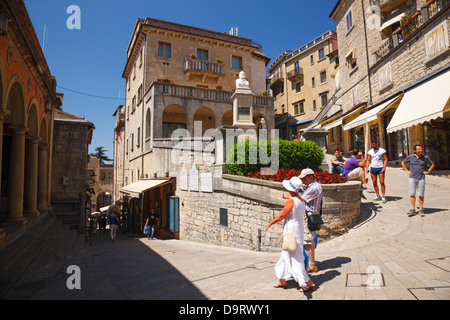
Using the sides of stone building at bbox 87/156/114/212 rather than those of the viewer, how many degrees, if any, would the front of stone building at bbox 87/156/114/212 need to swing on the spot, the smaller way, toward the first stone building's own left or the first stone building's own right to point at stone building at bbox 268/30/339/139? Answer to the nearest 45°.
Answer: approximately 45° to the first stone building's own left

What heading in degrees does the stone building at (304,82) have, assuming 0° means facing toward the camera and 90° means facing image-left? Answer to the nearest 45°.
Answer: approximately 45°

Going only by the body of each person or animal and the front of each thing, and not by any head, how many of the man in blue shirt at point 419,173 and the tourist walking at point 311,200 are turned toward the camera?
1

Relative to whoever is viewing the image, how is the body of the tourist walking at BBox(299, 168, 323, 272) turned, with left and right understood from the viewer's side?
facing to the left of the viewer

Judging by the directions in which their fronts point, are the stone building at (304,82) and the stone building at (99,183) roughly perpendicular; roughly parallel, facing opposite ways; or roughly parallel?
roughly perpendicular

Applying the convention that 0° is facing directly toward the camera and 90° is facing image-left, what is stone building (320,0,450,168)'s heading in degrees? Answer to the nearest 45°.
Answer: approximately 45°

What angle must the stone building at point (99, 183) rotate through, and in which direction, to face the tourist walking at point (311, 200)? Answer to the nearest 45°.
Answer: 0° — it already faces them

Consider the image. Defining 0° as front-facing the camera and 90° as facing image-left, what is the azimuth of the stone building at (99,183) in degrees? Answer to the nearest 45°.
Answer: approximately 0°

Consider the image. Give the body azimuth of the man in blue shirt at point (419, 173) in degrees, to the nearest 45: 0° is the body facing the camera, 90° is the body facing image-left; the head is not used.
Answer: approximately 0°

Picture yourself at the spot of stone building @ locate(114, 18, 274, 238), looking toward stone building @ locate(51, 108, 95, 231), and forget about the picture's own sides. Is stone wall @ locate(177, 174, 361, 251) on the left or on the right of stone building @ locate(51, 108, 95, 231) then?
left

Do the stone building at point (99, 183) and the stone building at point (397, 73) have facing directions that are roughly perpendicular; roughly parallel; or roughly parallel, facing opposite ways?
roughly perpendicular
